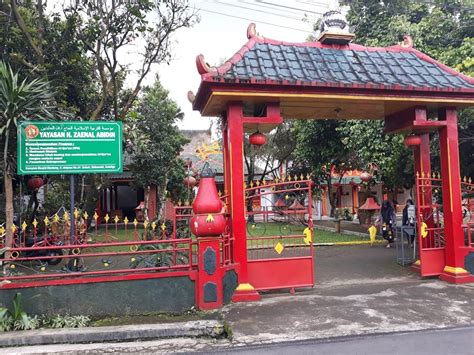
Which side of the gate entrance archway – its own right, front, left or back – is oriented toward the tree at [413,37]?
back

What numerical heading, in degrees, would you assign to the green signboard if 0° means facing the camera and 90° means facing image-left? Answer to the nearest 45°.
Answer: approximately 0°

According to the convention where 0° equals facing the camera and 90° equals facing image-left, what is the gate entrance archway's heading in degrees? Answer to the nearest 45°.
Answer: approximately 0°

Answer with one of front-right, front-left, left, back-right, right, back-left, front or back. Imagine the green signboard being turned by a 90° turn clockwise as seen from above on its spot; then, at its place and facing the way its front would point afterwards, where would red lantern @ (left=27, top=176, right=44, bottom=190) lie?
right

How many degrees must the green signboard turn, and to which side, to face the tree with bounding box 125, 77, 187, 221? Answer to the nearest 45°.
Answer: approximately 180°

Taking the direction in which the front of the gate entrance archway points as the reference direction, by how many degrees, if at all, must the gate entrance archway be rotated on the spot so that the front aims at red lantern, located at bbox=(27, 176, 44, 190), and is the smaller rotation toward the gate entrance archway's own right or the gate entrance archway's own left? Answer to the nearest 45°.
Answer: approximately 90° to the gate entrance archway's own right

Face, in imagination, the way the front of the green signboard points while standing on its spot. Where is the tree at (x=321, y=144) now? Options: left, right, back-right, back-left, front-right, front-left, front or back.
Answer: back-left

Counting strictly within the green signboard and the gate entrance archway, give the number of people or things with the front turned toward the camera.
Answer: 2

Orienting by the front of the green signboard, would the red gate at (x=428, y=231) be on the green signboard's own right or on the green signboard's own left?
on the green signboard's own left

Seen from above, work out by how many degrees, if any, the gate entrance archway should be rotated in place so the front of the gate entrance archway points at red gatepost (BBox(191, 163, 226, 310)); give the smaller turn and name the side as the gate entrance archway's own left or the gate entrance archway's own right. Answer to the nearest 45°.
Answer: approximately 45° to the gate entrance archway's own right
